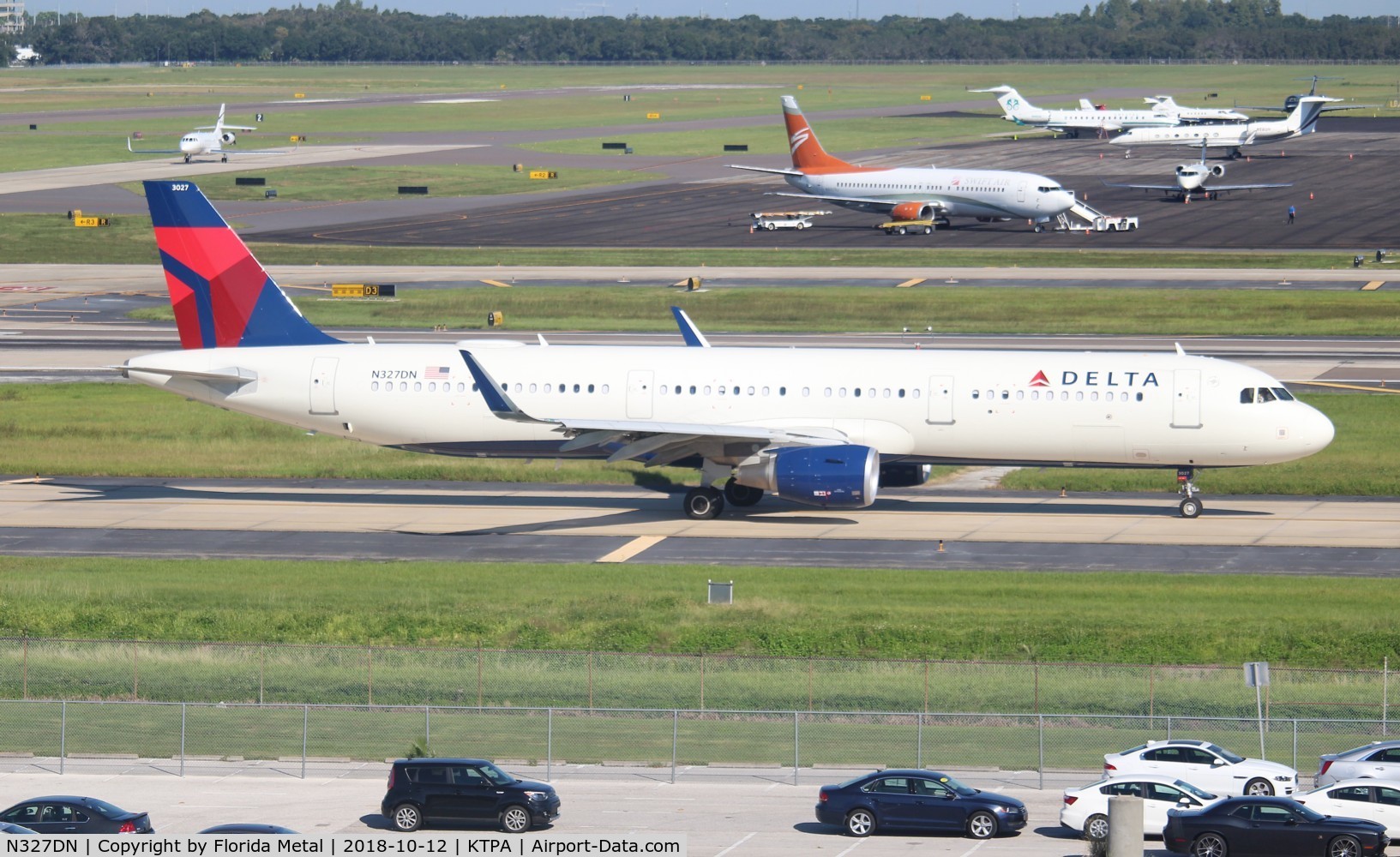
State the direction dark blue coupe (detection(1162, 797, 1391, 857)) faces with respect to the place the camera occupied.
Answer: facing to the right of the viewer

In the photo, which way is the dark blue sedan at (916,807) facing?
to the viewer's right

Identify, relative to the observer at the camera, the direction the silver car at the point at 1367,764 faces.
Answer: facing to the right of the viewer

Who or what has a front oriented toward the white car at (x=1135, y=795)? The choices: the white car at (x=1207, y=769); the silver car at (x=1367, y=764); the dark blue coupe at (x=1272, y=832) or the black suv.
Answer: the black suv

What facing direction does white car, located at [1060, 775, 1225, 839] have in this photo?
to the viewer's right

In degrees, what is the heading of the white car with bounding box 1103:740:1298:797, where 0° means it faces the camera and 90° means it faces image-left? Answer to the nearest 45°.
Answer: approximately 270°

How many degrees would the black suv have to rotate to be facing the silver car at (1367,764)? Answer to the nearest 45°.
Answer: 0° — it already faces it

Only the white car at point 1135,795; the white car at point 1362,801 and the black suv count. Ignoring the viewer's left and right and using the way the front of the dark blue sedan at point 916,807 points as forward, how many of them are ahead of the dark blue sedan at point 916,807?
2

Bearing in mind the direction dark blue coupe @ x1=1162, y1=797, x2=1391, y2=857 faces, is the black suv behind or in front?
behind

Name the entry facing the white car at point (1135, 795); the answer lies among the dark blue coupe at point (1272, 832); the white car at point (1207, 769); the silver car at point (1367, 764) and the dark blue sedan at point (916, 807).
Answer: the dark blue sedan at point (916, 807)

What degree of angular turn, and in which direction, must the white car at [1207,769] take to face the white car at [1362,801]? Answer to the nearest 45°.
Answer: approximately 45° to its right

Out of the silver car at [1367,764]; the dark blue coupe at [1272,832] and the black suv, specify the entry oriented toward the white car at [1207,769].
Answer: the black suv

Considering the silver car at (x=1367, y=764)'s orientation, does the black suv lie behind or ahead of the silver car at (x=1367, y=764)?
behind

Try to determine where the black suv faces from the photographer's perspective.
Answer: facing to the right of the viewer
